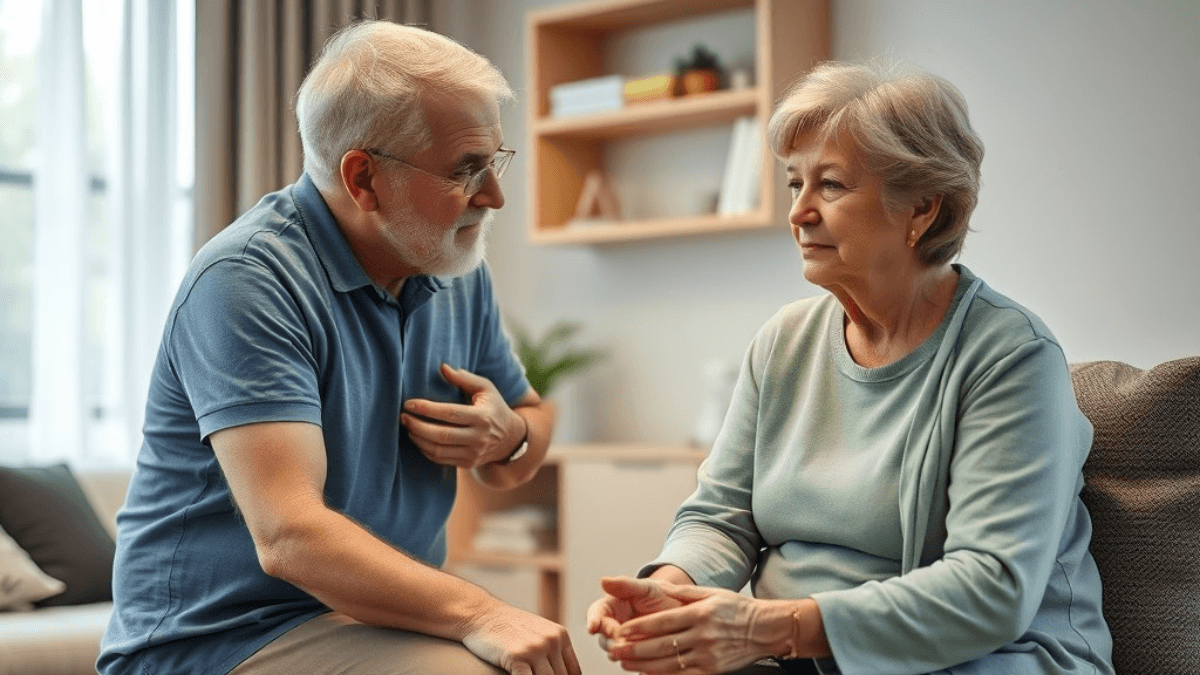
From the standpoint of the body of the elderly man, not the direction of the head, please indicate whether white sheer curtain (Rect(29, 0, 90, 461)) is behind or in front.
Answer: behind

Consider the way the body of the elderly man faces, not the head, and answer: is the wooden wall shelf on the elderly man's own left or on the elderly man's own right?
on the elderly man's own left

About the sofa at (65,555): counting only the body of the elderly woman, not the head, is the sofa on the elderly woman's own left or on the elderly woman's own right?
on the elderly woman's own right

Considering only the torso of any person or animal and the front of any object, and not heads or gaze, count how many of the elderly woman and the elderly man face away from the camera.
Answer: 0

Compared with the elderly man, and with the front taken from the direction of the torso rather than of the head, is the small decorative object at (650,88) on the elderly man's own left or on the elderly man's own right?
on the elderly man's own left

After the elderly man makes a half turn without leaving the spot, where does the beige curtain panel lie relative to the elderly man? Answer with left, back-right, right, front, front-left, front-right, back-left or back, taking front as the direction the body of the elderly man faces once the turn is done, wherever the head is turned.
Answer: front-right
